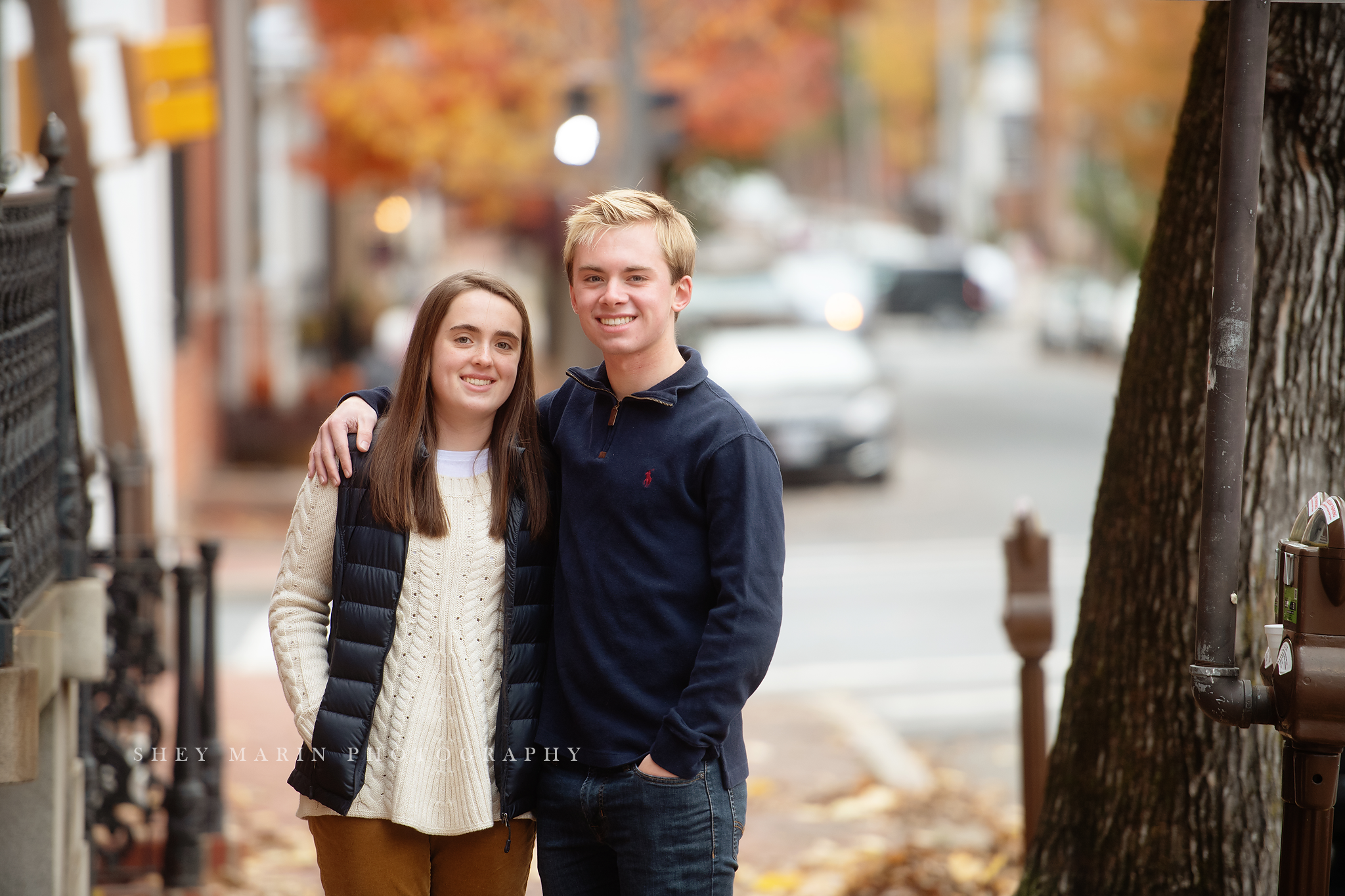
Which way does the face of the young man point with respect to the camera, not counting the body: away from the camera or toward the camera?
toward the camera

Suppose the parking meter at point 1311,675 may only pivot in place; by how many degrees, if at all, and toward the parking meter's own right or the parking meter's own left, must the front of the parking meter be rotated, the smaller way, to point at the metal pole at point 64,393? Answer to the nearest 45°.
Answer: approximately 45° to the parking meter's own right

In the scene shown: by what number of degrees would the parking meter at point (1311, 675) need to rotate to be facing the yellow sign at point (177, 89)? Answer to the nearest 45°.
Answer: approximately 90° to its right

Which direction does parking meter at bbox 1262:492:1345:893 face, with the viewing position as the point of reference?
facing the viewer and to the left of the viewer

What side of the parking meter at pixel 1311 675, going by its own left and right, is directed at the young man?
front

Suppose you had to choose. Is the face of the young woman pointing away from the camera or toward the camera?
toward the camera

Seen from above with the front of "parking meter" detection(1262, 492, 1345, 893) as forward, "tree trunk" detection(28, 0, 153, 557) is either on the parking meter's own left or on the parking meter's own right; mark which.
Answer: on the parking meter's own right

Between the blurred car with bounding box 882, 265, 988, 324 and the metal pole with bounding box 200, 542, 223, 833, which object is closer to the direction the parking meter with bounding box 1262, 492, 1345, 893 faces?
the metal pole

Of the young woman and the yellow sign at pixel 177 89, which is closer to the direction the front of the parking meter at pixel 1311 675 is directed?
the young woman

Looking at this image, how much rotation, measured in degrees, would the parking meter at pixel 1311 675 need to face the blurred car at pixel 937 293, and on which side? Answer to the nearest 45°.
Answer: approximately 135° to its right

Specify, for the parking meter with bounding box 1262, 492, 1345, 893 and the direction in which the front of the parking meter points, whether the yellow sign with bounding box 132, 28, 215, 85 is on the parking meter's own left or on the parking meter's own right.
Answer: on the parking meter's own right
